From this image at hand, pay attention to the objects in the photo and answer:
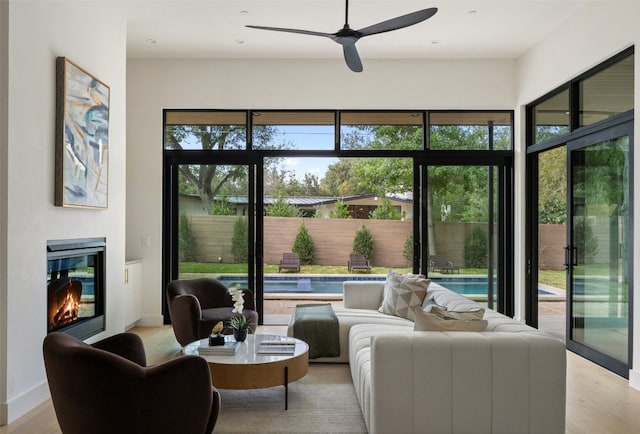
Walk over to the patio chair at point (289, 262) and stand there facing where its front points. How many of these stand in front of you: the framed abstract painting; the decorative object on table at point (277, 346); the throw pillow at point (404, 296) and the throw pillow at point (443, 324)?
4

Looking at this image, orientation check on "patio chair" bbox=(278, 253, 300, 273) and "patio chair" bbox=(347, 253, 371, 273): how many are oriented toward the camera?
2

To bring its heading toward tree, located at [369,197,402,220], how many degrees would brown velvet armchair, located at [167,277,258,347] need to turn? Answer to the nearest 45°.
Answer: approximately 90° to its left

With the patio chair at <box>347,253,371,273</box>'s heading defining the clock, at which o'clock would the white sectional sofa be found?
The white sectional sofa is roughly at 12 o'clock from the patio chair.

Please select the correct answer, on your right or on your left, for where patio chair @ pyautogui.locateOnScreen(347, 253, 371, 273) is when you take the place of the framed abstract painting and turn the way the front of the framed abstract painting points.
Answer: on your left

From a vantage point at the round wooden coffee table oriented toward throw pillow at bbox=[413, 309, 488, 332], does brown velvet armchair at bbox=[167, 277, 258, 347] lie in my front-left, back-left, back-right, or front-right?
back-left

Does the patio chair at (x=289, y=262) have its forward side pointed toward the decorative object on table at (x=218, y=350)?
yes

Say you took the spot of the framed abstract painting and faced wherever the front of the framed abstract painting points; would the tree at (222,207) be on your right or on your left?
on your left

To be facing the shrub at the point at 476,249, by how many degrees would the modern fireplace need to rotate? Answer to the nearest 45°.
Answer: approximately 45° to its left

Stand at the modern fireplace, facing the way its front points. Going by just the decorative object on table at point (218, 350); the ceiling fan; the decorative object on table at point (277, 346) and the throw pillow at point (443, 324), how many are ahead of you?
4
